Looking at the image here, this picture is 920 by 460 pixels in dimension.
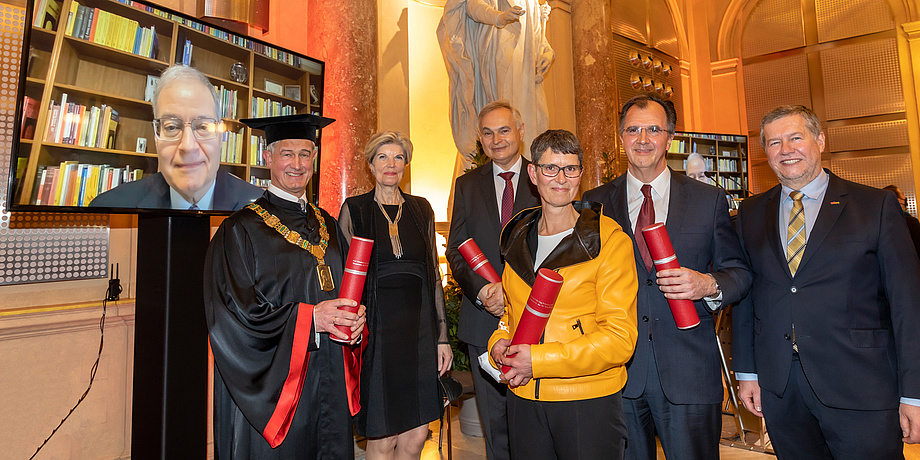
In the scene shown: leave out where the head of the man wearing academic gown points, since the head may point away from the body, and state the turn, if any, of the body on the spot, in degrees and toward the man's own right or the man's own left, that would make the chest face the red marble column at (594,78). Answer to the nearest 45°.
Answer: approximately 90° to the man's own left

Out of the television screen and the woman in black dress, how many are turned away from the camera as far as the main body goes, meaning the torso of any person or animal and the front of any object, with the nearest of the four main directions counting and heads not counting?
0

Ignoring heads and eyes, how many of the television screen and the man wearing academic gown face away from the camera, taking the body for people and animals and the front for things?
0

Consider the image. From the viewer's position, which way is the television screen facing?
facing the viewer and to the right of the viewer

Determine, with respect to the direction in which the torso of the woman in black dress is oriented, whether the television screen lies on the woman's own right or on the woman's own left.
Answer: on the woman's own right

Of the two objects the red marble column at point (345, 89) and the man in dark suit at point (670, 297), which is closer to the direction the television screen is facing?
the man in dark suit
